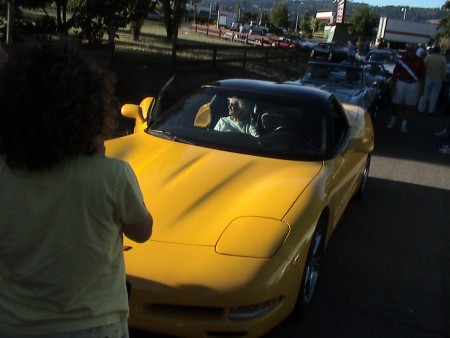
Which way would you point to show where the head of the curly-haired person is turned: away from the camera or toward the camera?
away from the camera

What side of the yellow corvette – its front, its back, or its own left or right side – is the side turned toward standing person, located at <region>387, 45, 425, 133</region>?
back

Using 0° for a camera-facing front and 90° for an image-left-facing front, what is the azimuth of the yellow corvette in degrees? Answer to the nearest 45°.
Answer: approximately 45°
